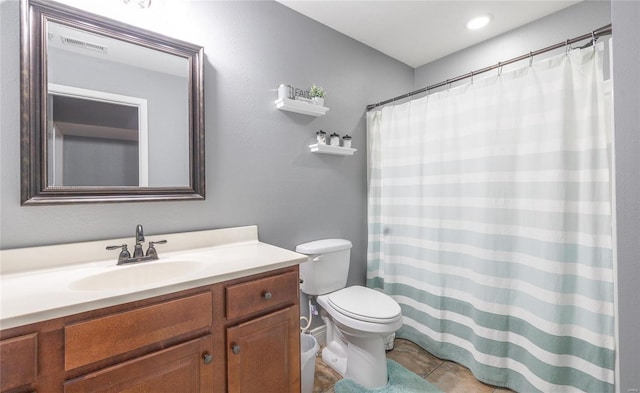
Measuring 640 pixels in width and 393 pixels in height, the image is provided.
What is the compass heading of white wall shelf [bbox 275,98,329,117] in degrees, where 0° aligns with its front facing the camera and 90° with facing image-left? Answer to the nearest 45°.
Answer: approximately 315°

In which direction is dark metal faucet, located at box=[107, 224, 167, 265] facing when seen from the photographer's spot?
facing the viewer

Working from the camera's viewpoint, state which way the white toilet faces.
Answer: facing the viewer and to the right of the viewer

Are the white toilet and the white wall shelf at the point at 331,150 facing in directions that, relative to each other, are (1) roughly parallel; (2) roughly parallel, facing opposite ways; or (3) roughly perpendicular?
roughly parallel

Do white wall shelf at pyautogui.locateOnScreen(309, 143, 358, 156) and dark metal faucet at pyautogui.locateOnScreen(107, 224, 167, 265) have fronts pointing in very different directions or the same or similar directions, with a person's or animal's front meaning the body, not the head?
same or similar directions

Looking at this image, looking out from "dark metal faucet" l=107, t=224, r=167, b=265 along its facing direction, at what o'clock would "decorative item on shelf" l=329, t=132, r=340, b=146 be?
The decorative item on shelf is roughly at 9 o'clock from the dark metal faucet.

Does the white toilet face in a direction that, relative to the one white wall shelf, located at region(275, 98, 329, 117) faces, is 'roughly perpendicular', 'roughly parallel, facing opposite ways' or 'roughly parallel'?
roughly parallel

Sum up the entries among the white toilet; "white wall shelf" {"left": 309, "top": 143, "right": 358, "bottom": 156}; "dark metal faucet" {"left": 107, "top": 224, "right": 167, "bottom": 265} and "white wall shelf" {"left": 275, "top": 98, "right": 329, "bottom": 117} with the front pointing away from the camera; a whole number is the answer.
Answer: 0

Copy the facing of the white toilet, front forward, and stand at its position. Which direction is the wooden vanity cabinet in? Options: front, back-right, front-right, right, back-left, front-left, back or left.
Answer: right

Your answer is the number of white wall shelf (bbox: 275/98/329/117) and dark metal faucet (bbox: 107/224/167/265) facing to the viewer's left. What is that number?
0

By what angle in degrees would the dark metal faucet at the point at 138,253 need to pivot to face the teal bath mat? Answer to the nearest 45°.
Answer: approximately 90° to its left

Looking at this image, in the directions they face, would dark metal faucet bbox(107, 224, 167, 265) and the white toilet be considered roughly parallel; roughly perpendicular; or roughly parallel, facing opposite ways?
roughly parallel
